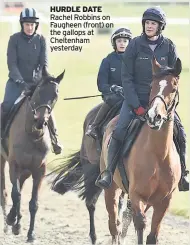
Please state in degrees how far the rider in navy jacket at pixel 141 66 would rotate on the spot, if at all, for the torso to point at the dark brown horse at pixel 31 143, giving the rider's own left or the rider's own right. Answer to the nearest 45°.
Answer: approximately 135° to the rider's own right

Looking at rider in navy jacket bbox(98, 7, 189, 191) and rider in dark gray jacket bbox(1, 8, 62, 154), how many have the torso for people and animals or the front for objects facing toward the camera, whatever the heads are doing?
2

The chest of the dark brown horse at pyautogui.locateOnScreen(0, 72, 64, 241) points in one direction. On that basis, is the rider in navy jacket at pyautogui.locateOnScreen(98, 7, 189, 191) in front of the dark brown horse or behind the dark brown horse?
in front

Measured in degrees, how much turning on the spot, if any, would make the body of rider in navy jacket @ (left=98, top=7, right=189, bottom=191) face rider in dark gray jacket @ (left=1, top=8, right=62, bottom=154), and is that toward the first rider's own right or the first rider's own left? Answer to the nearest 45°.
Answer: approximately 135° to the first rider's own right

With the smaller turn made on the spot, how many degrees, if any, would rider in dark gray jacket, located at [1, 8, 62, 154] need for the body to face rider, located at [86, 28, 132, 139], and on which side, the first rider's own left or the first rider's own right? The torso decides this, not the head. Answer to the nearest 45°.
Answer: approximately 45° to the first rider's own left

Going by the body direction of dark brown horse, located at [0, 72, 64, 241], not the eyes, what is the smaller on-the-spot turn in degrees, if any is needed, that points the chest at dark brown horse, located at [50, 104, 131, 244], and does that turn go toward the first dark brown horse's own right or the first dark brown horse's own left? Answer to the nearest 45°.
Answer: approximately 45° to the first dark brown horse's own left
